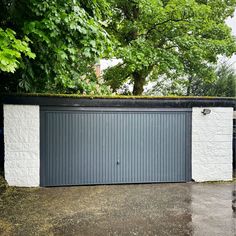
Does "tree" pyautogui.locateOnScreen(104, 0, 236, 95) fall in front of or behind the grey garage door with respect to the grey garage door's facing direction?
behind

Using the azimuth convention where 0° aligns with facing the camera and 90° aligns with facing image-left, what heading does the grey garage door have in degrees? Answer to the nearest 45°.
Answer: approximately 0°
